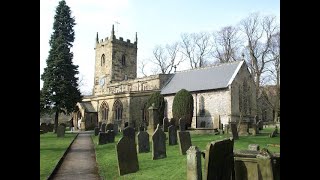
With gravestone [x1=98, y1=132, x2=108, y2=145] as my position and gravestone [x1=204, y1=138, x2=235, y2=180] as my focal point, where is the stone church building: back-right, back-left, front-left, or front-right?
back-left

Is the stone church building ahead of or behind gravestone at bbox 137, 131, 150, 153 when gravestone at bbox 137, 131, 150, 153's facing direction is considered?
behind

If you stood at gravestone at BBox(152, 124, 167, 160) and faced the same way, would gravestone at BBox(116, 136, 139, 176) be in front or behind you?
in front

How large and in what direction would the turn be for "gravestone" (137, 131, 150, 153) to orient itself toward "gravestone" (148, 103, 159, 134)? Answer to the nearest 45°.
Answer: approximately 180°

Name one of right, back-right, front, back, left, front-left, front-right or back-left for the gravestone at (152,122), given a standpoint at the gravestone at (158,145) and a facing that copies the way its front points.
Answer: back

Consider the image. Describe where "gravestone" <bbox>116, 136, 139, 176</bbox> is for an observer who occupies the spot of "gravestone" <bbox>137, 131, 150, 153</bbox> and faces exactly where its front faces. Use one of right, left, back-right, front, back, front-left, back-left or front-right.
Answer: front

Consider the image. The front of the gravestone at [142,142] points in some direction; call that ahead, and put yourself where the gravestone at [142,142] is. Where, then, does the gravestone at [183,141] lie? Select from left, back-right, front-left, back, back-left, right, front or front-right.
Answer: front-left

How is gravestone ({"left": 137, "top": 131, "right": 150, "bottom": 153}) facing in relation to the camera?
toward the camera

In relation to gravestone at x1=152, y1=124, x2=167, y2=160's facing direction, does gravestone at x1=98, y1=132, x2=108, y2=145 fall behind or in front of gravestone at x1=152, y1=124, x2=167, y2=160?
behind

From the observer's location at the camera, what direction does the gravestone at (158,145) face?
facing the viewer

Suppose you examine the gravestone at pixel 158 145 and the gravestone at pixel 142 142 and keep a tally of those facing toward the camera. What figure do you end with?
2
